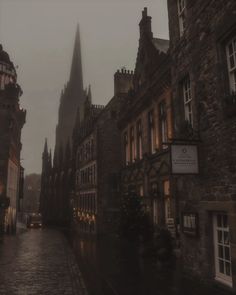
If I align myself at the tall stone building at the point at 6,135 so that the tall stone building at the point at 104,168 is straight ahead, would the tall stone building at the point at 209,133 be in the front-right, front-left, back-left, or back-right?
front-right

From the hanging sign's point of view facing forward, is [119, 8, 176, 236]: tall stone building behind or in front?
behind

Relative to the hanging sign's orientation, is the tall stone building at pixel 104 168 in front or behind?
behind

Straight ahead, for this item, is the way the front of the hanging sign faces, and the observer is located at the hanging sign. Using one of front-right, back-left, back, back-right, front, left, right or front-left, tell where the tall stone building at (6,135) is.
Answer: back-right

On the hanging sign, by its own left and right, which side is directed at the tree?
back

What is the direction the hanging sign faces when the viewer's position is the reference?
facing the viewer

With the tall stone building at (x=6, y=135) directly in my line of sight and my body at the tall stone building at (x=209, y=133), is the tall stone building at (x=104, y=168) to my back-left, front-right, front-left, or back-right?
front-right
